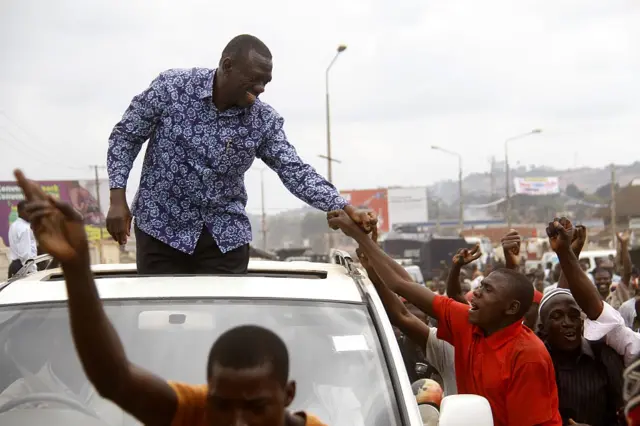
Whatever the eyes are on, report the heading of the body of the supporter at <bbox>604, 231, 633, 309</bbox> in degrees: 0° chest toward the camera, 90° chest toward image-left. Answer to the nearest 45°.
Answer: approximately 45°

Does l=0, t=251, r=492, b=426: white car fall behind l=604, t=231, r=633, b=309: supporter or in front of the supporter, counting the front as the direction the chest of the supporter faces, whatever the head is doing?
in front

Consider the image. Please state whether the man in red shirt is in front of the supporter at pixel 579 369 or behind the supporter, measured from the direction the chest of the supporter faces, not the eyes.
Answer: in front

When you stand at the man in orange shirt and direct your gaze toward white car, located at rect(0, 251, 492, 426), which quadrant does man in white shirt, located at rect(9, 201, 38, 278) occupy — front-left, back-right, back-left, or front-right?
front-left

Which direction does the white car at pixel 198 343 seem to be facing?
toward the camera

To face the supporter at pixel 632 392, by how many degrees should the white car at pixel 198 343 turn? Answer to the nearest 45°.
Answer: approximately 45° to its left

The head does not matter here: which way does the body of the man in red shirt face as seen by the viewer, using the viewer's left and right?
facing the viewer and to the left of the viewer

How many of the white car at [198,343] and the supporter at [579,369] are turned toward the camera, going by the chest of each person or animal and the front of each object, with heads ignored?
2

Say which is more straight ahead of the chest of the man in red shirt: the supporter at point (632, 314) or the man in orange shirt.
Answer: the man in orange shirt

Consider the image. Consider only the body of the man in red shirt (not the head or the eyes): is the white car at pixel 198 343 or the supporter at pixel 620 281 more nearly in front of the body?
the white car

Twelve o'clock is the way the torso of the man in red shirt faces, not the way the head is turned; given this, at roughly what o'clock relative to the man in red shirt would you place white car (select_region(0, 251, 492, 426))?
The white car is roughly at 12 o'clock from the man in red shirt.
